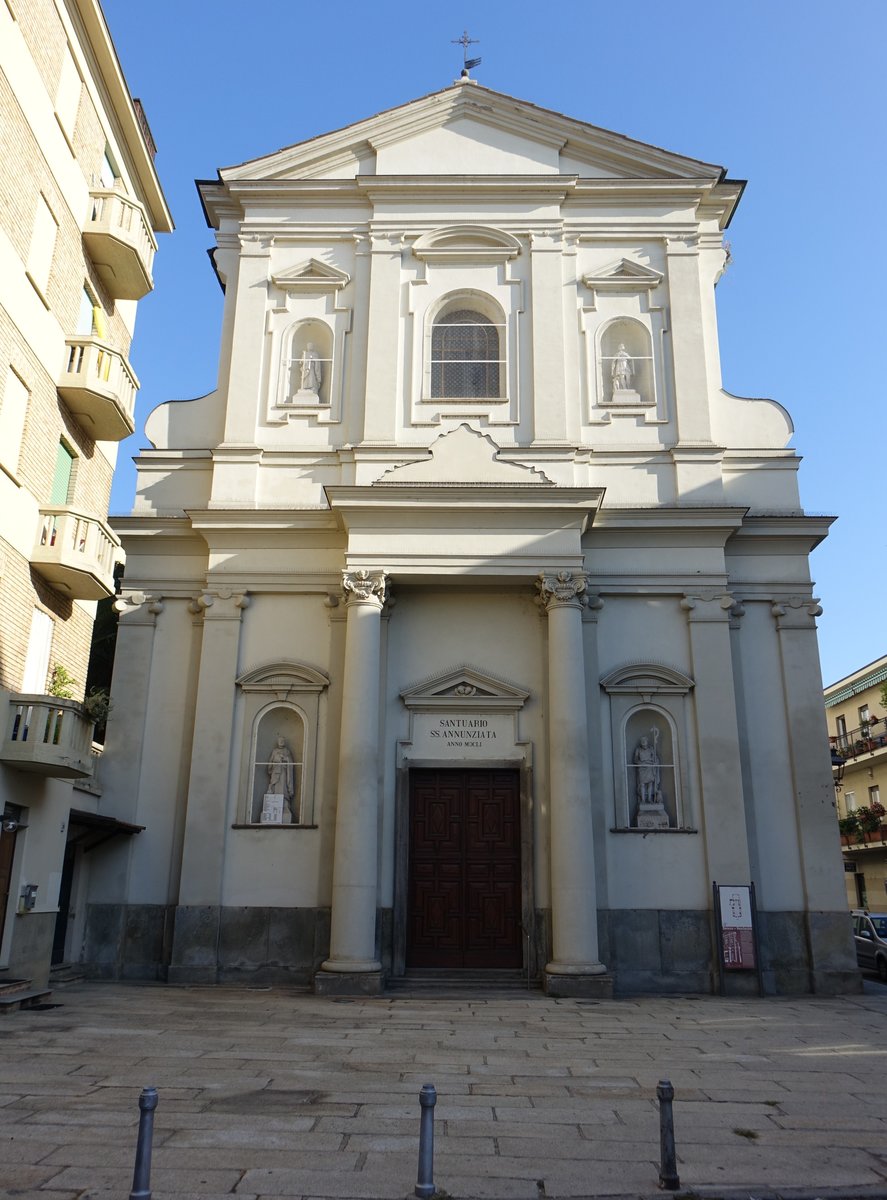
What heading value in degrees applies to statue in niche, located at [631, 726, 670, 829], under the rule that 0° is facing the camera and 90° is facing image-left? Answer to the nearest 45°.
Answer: approximately 0°

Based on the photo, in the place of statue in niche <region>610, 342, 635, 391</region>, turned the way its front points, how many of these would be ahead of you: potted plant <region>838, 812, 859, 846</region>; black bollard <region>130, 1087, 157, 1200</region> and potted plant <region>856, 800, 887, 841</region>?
1

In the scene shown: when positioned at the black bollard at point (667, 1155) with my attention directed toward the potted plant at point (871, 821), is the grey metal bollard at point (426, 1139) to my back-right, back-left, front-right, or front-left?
back-left

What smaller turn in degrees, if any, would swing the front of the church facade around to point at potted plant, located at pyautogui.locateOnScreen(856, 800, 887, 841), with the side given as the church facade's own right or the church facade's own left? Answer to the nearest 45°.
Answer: approximately 135° to the church facade's own left

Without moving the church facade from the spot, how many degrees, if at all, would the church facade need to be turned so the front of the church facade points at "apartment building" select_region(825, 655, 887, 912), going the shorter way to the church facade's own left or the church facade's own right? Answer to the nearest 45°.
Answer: approximately 135° to the church facade's own left

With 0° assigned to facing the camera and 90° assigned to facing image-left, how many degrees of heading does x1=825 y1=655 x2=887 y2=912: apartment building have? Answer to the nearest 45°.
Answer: approximately 45°

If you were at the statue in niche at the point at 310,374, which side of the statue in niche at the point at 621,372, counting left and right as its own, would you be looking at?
right

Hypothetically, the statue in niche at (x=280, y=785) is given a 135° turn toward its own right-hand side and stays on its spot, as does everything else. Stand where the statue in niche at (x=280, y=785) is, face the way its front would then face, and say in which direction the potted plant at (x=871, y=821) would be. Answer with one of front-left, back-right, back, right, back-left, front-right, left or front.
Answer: right

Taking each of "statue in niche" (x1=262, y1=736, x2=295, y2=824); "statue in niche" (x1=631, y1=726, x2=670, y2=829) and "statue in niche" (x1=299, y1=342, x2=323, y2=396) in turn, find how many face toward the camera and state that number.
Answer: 3

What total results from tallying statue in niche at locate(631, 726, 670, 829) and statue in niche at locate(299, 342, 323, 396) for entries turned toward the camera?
2
